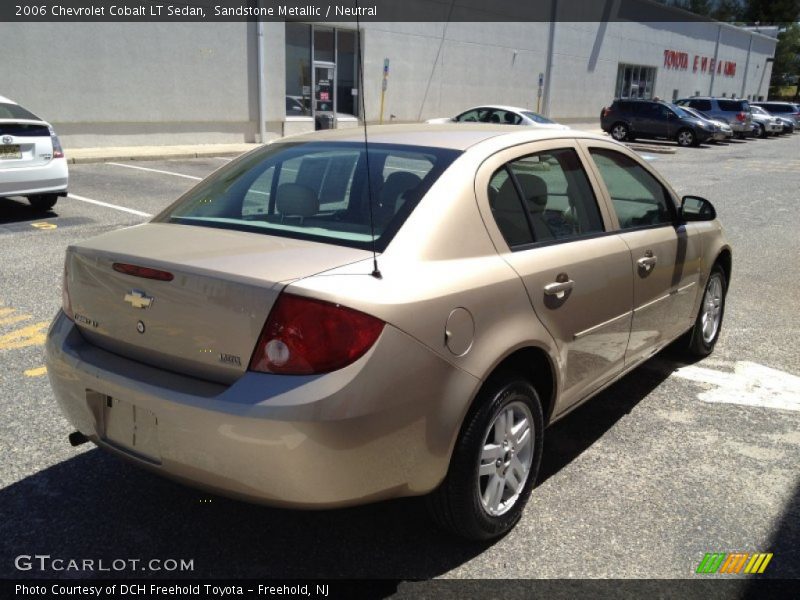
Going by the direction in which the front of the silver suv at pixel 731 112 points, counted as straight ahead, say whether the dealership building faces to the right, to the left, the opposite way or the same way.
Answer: the opposite way

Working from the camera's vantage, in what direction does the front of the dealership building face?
facing the viewer and to the right of the viewer

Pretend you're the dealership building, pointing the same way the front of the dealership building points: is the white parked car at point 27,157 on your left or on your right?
on your right

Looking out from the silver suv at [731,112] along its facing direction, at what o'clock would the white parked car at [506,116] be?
The white parked car is roughly at 8 o'clock from the silver suv.

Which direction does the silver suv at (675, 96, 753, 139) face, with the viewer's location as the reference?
facing away from the viewer and to the left of the viewer

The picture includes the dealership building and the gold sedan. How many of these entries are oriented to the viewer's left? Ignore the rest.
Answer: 0

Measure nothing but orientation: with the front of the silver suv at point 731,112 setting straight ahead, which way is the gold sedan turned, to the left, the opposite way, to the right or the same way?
to the right

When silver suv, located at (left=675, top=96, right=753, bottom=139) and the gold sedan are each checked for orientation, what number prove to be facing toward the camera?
0

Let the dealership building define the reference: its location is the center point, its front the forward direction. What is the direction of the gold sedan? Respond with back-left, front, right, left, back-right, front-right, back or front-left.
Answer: front-right

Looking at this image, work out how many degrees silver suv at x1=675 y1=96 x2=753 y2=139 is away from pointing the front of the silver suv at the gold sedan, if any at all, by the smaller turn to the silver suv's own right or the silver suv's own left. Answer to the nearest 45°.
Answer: approximately 135° to the silver suv's own left

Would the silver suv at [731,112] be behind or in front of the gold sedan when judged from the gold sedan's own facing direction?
in front

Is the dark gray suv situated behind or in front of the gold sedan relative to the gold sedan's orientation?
in front

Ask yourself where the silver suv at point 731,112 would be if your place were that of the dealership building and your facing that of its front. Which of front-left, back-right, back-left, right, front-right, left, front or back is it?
left

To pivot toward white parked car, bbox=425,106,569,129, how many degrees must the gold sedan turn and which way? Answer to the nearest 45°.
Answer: approximately 45° to its left

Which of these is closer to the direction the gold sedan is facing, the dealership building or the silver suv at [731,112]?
the silver suv
